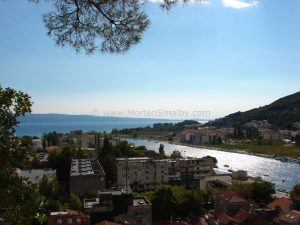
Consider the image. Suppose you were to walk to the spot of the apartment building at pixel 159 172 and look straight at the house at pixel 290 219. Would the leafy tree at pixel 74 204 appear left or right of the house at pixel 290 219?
right

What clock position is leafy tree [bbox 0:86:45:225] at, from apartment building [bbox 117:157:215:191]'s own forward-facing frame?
The leafy tree is roughly at 12 o'clock from the apartment building.

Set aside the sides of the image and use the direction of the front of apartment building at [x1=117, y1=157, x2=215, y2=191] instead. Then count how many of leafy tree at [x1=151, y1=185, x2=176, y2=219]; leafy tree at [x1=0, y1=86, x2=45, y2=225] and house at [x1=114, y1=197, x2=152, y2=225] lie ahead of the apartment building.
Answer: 3

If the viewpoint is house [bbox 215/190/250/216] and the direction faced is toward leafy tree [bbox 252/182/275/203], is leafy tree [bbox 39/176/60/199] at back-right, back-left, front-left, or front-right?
back-left

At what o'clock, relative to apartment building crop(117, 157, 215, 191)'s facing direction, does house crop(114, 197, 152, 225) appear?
The house is roughly at 12 o'clock from the apartment building.

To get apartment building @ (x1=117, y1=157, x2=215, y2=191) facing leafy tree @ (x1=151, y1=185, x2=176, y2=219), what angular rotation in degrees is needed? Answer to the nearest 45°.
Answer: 0° — it already faces it

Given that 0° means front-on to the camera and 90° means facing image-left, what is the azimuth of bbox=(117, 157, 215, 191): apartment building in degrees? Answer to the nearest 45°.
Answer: approximately 0°
